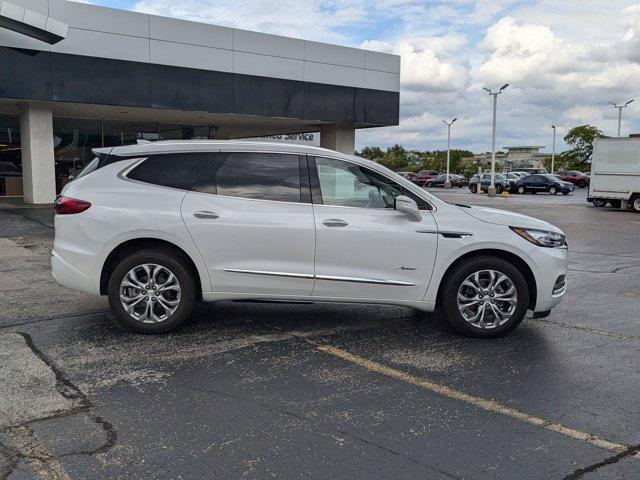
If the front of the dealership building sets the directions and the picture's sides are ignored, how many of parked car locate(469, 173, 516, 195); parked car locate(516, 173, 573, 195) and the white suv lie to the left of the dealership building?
2

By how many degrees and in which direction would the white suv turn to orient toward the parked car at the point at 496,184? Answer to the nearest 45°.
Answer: approximately 90° to its left

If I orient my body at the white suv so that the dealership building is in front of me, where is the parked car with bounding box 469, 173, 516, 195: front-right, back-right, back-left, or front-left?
front-right

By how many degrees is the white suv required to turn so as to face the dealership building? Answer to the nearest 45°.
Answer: approximately 90° to its left

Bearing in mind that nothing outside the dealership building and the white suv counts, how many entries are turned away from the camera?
0

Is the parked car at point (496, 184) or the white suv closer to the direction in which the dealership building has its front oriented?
the white suv

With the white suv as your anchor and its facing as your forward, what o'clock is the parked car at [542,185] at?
The parked car is roughly at 10 o'clock from the white suv.

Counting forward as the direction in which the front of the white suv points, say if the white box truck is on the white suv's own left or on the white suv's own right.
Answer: on the white suv's own left

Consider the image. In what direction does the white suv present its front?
to the viewer's right

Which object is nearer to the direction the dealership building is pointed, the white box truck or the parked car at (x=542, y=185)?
the white box truck

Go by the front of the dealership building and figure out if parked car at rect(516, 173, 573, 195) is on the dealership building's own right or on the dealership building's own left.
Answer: on the dealership building's own left

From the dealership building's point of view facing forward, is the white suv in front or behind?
in front

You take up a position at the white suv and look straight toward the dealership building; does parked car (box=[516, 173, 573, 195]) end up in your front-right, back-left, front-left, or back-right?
front-right
